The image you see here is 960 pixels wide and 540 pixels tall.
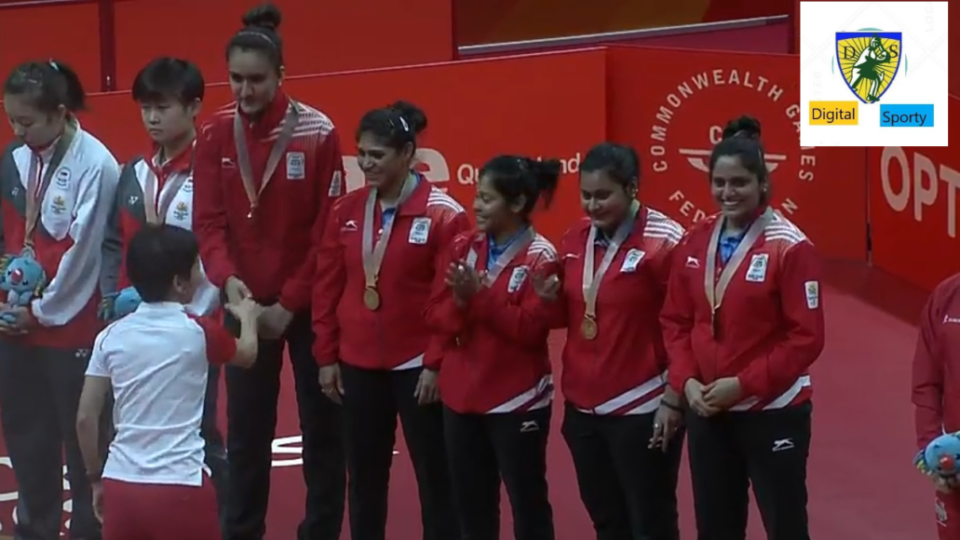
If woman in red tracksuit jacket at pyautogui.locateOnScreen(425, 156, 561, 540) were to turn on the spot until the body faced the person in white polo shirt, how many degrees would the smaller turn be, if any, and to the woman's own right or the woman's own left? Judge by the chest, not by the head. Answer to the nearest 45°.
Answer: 0° — they already face them

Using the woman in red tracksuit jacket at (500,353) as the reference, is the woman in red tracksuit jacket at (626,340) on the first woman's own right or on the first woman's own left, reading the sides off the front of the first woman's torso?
on the first woman's own left

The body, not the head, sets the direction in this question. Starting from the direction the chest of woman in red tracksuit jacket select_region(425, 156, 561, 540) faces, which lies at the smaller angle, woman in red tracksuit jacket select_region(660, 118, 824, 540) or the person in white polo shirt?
the person in white polo shirt

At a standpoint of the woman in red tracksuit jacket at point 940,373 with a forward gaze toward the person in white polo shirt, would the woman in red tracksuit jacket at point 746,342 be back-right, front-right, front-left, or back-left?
front-right

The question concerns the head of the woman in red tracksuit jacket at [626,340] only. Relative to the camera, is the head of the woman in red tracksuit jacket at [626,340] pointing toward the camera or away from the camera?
toward the camera

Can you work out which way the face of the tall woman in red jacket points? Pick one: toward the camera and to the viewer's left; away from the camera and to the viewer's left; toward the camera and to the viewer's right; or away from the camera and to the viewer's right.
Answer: toward the camera and to the viewer's left

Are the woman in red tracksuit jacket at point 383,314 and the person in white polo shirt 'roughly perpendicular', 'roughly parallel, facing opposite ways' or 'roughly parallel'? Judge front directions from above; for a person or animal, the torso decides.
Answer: roughly parallel, facing opposite ways

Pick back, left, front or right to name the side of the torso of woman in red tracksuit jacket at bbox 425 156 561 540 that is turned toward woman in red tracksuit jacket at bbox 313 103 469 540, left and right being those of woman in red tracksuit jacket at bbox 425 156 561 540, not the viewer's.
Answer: right

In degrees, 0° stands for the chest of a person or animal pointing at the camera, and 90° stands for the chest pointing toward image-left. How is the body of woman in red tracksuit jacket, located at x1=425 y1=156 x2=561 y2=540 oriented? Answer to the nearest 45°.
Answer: approximately 45°

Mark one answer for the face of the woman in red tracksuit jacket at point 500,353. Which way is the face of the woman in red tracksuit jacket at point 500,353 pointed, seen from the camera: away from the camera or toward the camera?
toward the camera

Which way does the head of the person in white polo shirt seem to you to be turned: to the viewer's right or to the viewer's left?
to the viewer's right

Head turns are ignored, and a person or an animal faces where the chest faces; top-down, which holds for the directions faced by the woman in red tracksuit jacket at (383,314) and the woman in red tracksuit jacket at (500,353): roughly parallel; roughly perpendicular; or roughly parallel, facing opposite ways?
roughly parallel

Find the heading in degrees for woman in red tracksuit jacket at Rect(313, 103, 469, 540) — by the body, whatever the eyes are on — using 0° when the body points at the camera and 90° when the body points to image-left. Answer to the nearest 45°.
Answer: approximately 45°

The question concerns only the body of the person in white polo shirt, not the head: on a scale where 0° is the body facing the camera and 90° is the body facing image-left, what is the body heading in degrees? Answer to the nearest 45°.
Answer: approximately 225°
